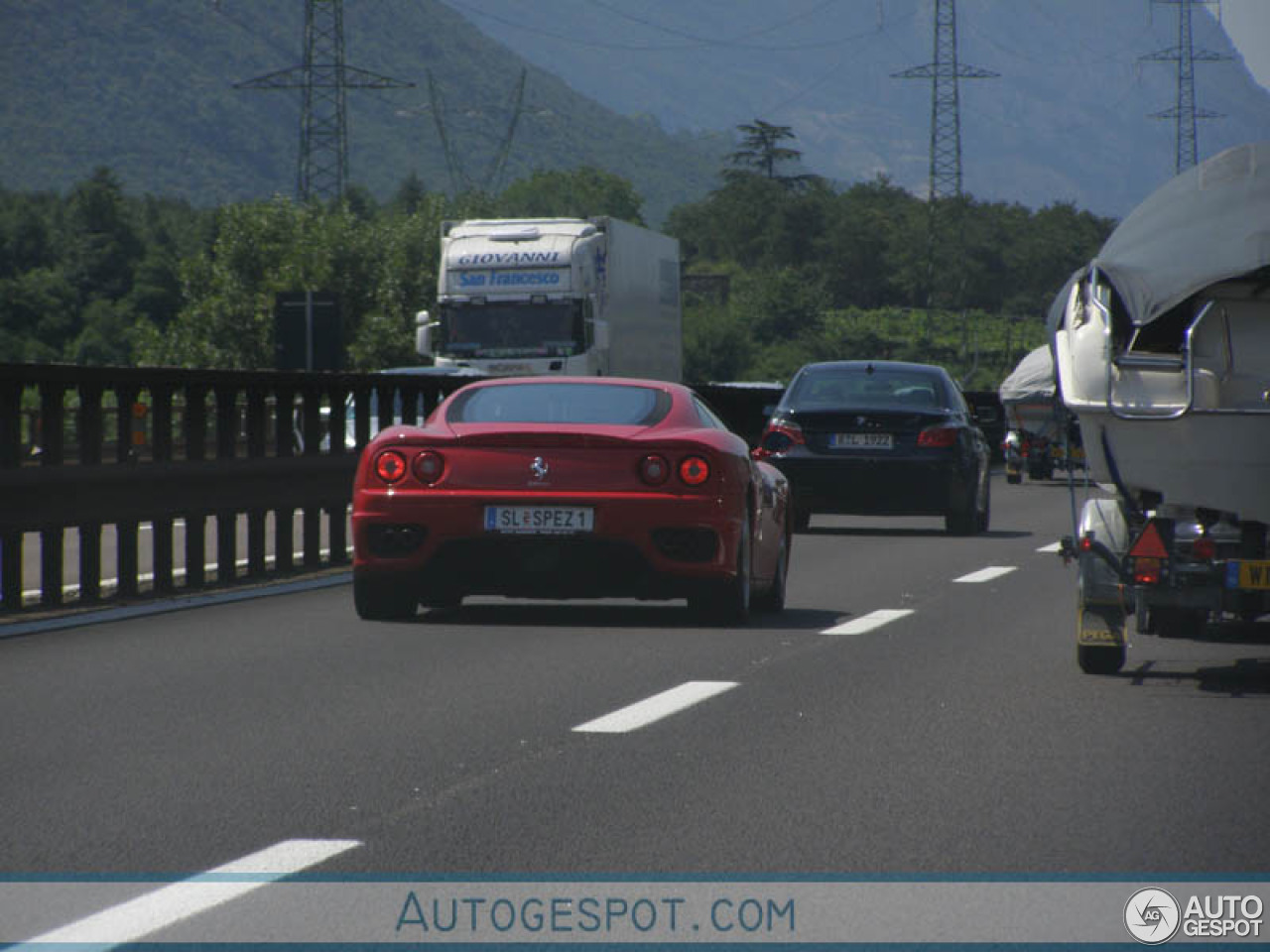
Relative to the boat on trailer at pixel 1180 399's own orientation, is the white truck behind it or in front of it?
in front

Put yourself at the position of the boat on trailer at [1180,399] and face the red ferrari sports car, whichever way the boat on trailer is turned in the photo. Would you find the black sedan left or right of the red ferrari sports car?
right

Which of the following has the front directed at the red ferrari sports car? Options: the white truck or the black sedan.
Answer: the white truck

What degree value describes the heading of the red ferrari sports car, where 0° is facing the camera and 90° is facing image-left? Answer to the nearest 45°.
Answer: approximately 180°

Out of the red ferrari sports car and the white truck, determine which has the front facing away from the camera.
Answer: the red ferrari sports car

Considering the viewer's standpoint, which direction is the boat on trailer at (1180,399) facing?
facing away from the viewer

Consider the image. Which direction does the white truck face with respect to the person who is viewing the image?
facing the viewer

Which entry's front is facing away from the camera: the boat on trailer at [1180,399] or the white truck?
the boat on trailer

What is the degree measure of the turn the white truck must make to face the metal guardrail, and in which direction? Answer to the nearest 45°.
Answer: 0° — it already faces it

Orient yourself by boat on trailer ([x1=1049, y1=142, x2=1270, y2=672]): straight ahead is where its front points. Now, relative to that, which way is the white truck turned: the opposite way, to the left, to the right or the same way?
the opposite way

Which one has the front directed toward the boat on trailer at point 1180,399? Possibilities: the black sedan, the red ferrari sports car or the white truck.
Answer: the white truck

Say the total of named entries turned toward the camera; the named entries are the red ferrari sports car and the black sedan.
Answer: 0

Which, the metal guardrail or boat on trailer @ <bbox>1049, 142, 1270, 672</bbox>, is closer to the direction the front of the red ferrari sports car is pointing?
the metal guardrail

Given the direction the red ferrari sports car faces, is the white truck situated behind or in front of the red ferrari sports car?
in front

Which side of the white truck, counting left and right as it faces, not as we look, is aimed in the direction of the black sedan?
front

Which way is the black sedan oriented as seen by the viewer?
away from the camera

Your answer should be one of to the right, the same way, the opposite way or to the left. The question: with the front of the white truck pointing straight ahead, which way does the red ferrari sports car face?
the opposite way

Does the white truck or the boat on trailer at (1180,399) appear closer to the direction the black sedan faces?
the white truck

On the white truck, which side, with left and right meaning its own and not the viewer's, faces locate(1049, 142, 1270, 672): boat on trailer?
front
